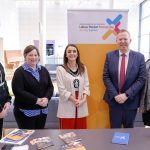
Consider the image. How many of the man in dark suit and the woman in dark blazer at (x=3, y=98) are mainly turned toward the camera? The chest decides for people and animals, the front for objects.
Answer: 2

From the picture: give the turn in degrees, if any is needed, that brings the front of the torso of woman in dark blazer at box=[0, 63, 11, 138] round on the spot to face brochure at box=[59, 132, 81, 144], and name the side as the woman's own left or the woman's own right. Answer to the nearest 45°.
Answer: approximately 45° to the woman's own left

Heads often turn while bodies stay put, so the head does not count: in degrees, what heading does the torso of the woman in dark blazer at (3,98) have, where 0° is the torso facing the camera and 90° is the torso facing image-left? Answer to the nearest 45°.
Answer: approximately 0°

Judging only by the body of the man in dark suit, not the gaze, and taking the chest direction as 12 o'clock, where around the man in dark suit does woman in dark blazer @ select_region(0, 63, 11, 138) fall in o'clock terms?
The woman in dark blazer is roughly at 2 o'clock from the man in dark suit.

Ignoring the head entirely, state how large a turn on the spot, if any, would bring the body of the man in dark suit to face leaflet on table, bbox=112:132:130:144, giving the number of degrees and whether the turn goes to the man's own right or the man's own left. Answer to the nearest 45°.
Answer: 0° — they already face it

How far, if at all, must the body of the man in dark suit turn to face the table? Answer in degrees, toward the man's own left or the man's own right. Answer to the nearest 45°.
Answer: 0° — they already face it

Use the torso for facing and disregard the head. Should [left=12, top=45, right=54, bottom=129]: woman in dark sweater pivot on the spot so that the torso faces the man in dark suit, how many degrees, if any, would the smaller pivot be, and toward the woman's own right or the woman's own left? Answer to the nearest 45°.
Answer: approximately 45° to the woman's own left

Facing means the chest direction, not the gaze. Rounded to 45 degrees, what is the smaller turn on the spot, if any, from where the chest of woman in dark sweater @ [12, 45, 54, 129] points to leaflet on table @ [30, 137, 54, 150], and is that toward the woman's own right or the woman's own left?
approximately 45° to the woman's own right

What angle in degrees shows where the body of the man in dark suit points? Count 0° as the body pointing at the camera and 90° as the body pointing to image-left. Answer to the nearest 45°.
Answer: approximately 0°
